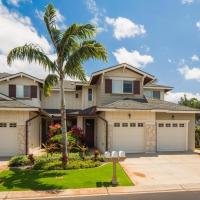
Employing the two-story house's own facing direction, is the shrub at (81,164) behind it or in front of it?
in front

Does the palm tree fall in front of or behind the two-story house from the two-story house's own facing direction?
in front

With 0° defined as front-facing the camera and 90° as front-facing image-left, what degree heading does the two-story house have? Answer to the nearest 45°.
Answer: approximately 0°

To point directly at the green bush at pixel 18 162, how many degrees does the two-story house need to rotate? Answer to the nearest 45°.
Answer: approximately 45° to its right
